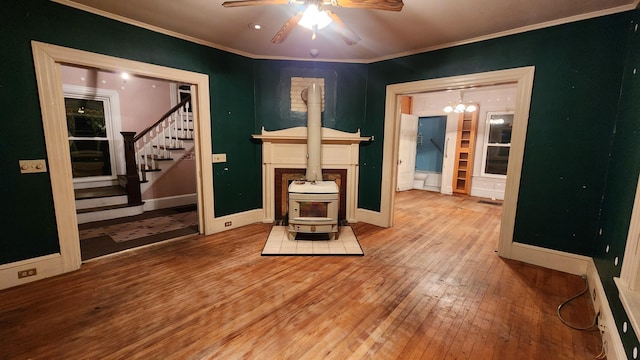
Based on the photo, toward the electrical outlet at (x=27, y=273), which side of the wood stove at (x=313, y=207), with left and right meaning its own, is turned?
right

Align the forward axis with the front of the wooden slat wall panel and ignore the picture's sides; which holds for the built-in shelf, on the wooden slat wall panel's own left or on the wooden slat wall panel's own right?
on the wooden slat wall panel's own left

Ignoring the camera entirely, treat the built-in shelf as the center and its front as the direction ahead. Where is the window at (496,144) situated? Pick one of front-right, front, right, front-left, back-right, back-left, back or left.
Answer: left

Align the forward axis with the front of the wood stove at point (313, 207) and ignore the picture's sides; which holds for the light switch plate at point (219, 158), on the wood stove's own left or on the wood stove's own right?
on the wood stove's own right

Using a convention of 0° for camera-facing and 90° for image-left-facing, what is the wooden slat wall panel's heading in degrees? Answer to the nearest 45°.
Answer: approximately 0°

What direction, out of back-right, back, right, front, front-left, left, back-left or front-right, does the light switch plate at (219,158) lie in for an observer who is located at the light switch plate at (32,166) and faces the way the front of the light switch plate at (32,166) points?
left

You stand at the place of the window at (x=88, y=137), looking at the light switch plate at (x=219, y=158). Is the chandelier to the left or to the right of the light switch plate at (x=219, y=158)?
left

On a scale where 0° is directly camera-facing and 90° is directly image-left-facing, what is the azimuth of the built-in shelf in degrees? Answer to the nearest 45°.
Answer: approximately 0°

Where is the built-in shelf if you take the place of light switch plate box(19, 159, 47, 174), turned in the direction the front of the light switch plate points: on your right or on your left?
on your left

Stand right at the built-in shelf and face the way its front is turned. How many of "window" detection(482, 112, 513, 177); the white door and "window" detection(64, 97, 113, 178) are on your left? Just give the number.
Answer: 1

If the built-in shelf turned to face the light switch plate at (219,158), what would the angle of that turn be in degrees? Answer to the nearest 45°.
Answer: approximately 45° to its right

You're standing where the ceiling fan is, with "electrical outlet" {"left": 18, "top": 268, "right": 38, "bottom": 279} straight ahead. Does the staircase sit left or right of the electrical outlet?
right
